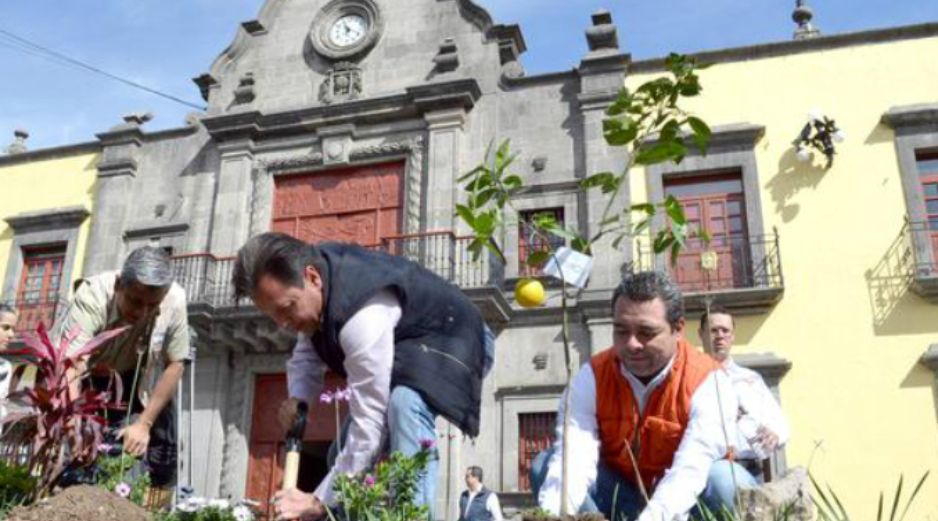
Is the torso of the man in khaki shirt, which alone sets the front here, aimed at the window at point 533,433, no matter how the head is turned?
no

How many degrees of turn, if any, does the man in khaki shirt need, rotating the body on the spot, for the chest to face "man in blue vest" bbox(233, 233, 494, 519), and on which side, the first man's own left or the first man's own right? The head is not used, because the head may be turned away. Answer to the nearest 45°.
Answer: approximately 45° to the first man's own left

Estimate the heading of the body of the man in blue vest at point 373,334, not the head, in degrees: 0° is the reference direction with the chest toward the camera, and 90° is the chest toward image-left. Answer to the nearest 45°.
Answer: approximately 45°

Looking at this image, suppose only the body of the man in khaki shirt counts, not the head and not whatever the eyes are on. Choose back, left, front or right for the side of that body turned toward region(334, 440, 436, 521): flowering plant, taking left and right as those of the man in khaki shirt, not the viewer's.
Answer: front

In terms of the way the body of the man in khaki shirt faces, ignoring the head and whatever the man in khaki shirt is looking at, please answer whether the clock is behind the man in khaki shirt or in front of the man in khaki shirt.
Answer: behind

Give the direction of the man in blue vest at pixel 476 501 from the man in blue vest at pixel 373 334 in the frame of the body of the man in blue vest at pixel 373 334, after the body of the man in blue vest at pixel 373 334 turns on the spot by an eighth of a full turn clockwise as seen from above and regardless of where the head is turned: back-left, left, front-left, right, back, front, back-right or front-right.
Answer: right

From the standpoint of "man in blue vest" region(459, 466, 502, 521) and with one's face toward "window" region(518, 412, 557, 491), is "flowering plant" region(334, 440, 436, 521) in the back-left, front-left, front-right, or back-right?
back-right

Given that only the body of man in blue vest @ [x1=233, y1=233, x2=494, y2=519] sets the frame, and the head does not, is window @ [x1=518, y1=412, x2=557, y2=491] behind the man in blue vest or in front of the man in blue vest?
behind

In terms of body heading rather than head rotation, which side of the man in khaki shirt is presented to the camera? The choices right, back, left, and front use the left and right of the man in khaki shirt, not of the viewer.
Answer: front

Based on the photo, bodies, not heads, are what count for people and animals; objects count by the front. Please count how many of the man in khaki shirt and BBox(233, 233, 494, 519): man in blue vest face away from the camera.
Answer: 0

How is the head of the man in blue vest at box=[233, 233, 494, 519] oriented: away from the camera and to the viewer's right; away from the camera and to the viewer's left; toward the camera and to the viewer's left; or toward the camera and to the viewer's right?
toward the camera and to the viewer's left

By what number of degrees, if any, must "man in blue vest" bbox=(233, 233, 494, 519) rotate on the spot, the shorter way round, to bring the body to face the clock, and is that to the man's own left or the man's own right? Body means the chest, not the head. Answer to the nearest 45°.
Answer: approximately 135° to the man's own right

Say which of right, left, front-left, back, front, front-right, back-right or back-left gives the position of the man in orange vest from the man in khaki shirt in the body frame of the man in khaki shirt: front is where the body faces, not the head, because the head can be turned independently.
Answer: front-left

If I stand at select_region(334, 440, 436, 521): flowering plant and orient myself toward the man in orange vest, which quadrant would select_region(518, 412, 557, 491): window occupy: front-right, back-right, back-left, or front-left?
front-left
